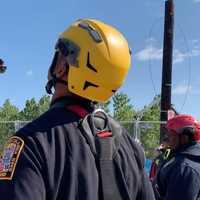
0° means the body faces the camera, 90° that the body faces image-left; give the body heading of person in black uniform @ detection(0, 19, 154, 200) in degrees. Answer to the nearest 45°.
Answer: approximately 135°

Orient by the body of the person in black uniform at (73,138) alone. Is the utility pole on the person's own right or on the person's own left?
on the person's own right

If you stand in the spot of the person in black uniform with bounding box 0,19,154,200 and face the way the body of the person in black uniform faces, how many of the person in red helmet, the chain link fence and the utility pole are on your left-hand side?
0

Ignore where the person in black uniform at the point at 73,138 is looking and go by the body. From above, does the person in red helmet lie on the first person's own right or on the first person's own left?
on the first person's own right

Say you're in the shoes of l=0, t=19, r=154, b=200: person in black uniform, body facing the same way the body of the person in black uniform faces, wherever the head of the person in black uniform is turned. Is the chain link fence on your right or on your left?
on your right
